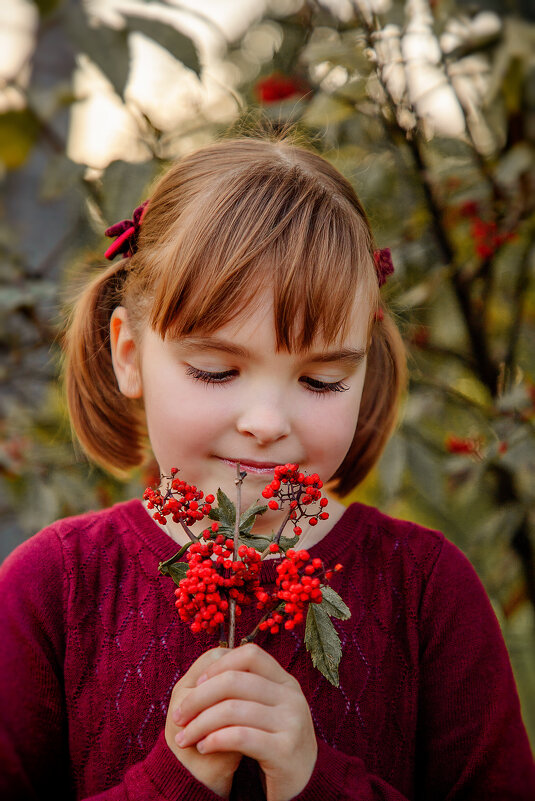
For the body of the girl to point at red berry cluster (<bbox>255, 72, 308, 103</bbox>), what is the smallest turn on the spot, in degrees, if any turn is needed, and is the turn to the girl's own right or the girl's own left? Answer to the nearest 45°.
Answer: approximately 180°

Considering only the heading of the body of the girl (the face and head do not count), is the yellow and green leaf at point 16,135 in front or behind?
behind

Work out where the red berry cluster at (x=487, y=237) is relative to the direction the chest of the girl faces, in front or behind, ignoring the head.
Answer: behind

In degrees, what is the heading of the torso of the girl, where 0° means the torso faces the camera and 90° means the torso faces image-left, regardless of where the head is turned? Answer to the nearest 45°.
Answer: approximately 0°
